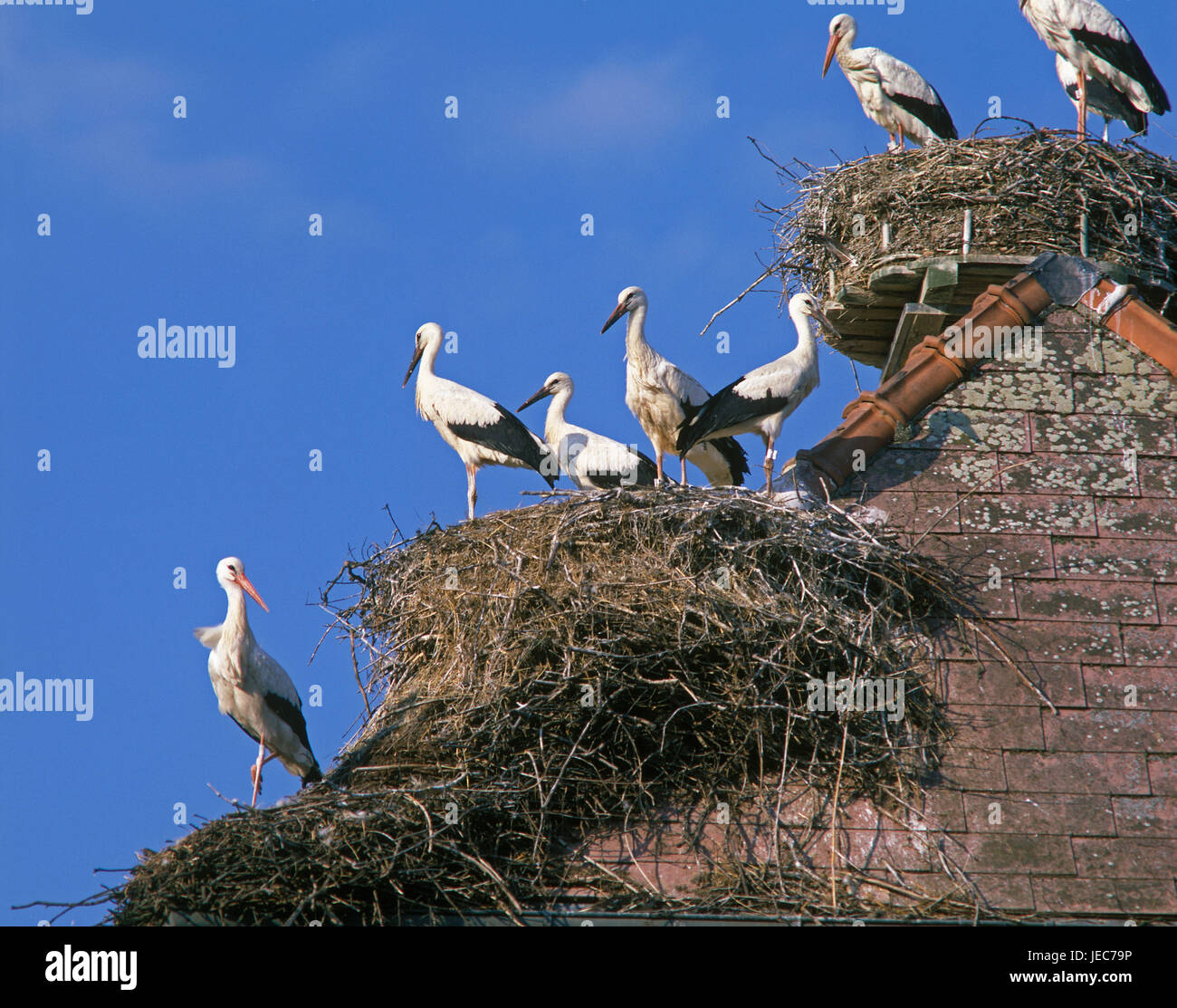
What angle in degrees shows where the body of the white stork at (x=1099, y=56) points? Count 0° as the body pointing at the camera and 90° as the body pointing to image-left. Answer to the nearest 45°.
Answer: approximately 90°

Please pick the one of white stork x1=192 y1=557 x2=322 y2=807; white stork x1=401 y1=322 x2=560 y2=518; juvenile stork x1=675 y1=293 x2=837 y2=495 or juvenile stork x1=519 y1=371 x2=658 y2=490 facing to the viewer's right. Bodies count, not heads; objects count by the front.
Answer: juvenile stork x1=675 y1=293 x2=837 y2=495

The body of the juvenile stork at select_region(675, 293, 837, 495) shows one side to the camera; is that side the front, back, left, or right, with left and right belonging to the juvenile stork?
right

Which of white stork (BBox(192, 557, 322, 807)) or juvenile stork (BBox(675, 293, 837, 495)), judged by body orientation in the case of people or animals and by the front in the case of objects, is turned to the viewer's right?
the juvenile stork

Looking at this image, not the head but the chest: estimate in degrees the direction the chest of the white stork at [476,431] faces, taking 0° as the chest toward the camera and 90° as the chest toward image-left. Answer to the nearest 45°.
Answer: approximately 90°

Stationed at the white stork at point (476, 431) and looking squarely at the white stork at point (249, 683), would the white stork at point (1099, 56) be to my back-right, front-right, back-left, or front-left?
back-left

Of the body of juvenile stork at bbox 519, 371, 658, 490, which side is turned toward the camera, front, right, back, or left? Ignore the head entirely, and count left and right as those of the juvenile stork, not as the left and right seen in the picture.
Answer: left

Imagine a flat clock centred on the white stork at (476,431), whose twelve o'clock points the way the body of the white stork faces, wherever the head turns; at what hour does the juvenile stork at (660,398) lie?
The juvenile stork is roughly at 7 o'clock from the white stork.

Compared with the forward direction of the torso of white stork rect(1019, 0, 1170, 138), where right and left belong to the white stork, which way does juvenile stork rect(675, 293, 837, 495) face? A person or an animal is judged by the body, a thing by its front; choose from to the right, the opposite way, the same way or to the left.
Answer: the opposite way

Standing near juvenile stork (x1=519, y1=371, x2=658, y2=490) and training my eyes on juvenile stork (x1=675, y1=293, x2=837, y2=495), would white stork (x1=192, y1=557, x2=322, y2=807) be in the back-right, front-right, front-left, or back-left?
back-right
